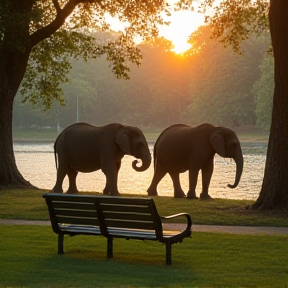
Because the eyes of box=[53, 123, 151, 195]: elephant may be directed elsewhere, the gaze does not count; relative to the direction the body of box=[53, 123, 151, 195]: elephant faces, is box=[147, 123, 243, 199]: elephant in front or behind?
in front

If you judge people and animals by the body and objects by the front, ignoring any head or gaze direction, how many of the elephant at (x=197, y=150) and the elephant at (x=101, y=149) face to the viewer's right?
2

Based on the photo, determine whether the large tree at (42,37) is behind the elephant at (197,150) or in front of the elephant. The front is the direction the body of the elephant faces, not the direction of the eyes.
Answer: behind

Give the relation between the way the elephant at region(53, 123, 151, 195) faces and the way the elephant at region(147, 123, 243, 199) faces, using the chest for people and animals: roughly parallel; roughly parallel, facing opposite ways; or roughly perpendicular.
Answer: roughly parallel

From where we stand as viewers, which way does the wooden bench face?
facing away from the viewer and to the right of the viewer

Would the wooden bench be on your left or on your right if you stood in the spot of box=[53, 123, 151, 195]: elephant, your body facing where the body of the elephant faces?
on your right

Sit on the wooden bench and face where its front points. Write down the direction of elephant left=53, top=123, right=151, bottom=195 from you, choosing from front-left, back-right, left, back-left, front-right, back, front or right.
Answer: front-left

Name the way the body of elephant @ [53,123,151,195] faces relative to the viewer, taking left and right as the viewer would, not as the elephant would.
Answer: facing to the right of the viewer

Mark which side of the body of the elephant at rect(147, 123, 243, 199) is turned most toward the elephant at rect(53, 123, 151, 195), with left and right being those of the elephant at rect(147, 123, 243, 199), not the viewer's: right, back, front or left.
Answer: back

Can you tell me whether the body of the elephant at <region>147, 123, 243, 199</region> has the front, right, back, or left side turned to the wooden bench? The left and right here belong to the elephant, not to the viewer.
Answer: right

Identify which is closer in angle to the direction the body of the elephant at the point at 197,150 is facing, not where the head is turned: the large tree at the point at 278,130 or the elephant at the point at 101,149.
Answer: the large tree

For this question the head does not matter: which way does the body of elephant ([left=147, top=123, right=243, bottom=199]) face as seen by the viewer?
to the viewer's right
